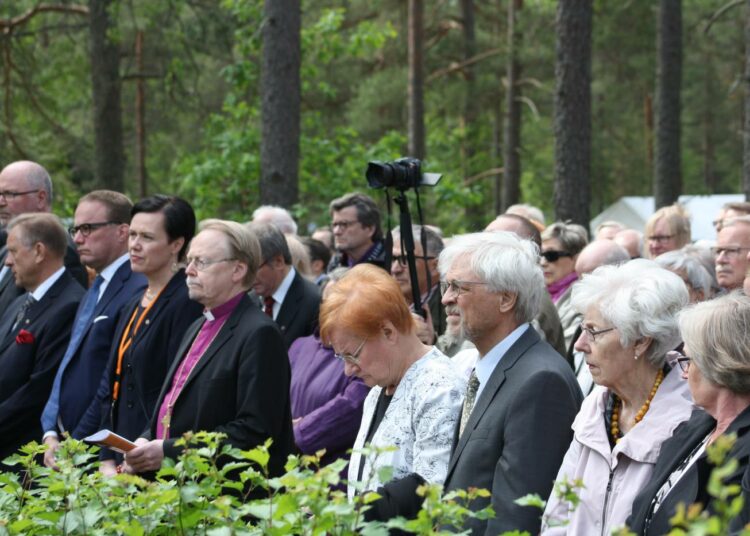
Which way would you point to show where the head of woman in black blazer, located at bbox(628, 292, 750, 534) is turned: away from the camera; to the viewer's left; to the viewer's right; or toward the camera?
to the viewer's left

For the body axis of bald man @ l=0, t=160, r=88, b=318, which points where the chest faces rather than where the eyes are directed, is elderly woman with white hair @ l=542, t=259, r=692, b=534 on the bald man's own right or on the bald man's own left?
on the bald man's own left

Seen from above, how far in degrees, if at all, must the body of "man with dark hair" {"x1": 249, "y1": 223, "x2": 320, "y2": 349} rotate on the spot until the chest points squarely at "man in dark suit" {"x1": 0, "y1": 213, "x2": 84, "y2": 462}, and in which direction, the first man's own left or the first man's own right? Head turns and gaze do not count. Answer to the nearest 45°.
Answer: approximately 45° to the first man's own right

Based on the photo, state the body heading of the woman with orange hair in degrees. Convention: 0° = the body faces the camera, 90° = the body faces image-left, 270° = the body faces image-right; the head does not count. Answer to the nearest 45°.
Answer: approximately 45°

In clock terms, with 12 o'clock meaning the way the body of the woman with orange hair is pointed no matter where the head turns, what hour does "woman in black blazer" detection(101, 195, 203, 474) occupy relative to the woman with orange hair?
The woman in black blazer is roughly at 3 o'clock from the woman with orange hair.
